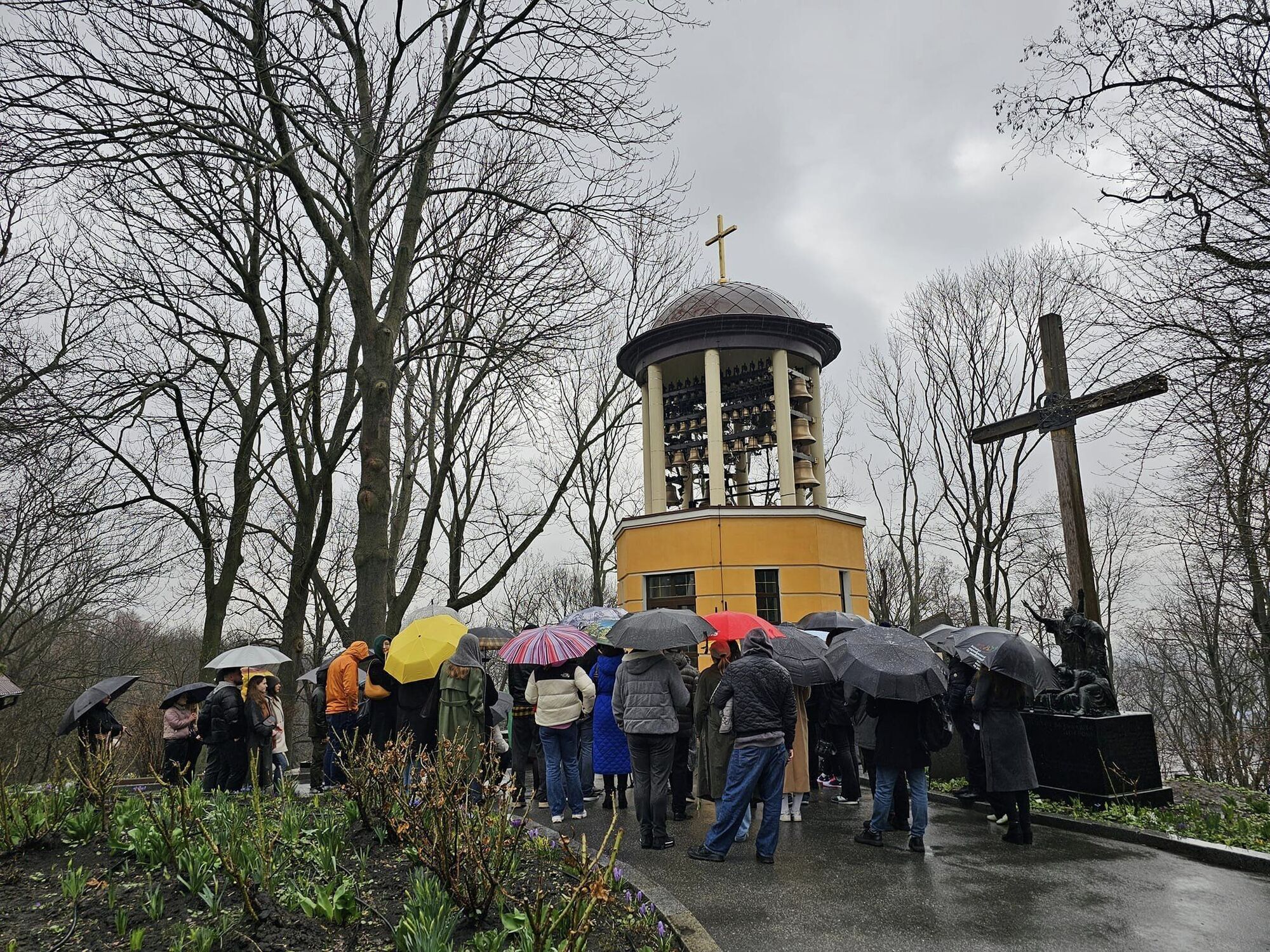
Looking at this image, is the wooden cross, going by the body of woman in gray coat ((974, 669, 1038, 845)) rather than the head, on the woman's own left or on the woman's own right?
on the woman's own right

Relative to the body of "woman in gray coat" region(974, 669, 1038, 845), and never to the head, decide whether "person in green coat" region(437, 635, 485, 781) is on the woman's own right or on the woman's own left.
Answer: on the woman's own left

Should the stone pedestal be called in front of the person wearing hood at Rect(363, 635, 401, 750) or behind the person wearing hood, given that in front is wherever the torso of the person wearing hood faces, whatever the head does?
in front

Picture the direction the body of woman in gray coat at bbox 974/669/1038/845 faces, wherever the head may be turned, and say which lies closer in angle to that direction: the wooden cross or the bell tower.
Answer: the bell tower

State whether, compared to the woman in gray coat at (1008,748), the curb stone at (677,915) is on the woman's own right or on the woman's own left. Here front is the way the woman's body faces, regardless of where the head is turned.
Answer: on the woman's own left

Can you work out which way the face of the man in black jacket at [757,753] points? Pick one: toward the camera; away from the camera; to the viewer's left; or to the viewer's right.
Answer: away from the camera

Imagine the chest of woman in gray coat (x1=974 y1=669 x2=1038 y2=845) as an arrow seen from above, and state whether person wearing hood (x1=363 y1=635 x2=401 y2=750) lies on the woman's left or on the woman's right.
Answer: on the woman's left

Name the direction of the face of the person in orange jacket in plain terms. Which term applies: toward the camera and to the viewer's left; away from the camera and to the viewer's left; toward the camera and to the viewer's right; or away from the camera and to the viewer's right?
away from the camera and to the viewer's right

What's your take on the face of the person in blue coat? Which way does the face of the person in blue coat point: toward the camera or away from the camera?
away from the camera

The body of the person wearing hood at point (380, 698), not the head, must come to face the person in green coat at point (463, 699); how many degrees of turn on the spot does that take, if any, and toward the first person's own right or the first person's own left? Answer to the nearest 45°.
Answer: approximately 45° to the first person's own right

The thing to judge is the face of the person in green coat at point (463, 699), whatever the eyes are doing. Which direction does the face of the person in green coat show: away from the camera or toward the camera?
away from the camera

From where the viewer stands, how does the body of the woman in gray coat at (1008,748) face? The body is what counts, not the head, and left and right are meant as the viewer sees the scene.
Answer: facing away from the viewer and to the left of the viewer
